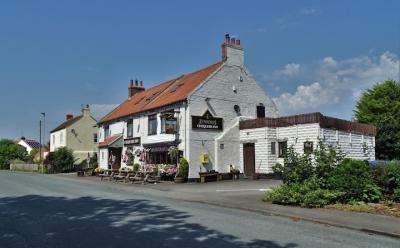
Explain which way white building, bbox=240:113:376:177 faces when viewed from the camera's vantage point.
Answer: facing the viewer and to the left of the viewer

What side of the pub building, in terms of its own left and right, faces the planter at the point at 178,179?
front

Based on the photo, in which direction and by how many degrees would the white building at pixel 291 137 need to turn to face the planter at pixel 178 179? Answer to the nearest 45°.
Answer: approximately 45° to its right

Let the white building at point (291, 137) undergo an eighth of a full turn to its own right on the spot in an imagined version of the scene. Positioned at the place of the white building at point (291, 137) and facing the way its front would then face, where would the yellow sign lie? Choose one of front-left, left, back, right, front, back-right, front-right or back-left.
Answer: front

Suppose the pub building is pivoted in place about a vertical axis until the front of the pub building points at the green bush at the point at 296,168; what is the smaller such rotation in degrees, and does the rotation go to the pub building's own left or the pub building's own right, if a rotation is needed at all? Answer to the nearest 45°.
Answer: approximately 45° to the pub building's own left

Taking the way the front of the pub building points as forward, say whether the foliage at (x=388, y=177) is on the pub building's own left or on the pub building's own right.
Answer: on the pub building's own left

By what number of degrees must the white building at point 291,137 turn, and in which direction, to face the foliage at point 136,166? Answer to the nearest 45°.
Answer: approximately 45° to its right
